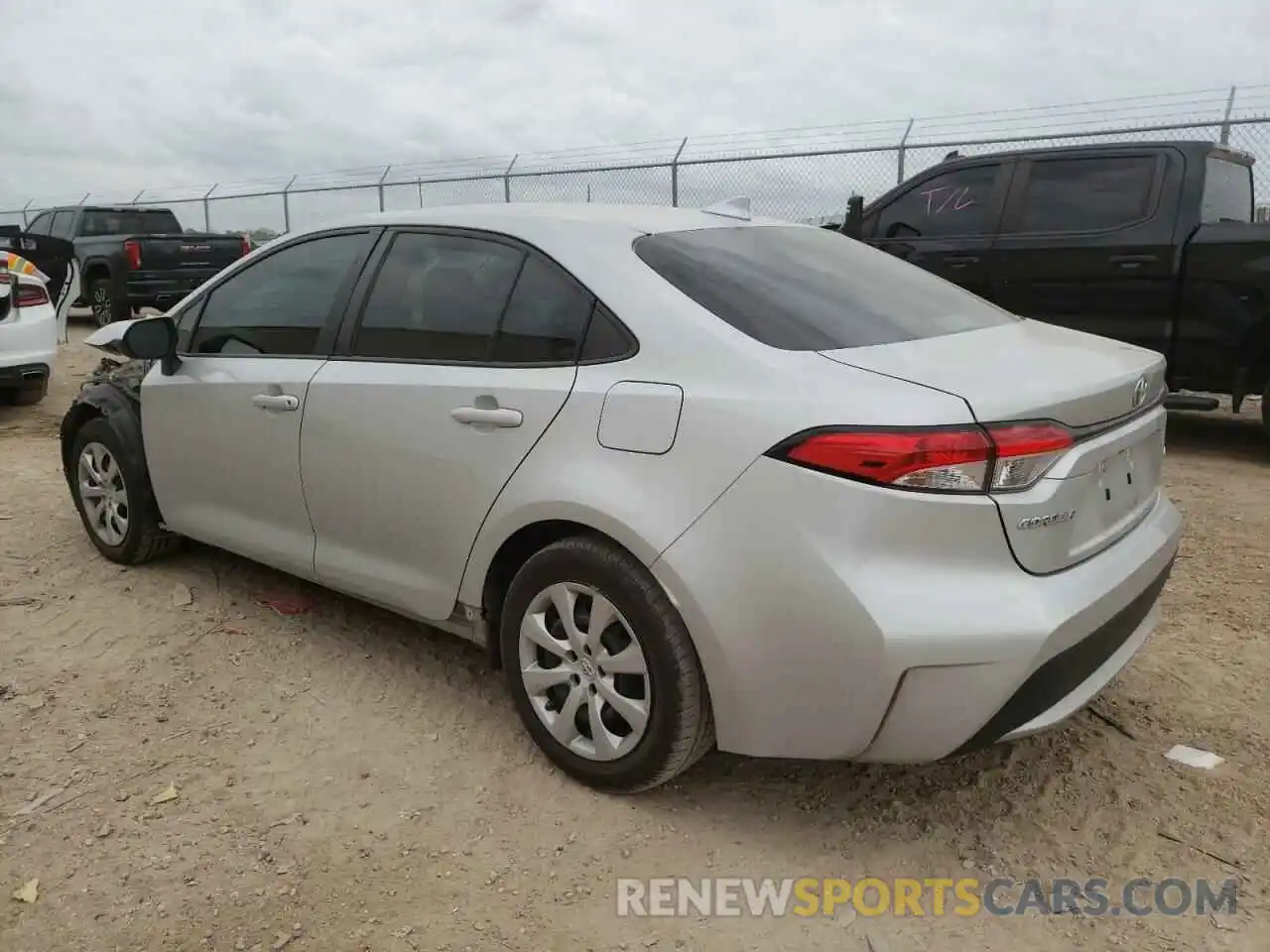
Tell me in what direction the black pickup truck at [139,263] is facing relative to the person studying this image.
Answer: facing away from the viewer and to the left of the viewer

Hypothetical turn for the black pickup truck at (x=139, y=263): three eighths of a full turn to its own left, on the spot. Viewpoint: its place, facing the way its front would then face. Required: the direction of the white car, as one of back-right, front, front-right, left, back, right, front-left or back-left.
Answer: front

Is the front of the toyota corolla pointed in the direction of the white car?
yes

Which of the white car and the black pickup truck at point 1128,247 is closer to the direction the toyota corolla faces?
the white car

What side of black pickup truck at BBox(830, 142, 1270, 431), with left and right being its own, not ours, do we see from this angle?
left

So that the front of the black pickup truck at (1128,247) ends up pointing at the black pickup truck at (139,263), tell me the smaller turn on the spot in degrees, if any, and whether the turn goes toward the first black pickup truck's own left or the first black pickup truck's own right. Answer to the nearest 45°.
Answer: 0° — it already faces it

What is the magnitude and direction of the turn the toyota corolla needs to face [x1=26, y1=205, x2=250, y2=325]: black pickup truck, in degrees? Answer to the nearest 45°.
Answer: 0° — it already faces it

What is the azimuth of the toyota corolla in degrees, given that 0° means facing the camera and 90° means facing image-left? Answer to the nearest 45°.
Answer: approximately 135°

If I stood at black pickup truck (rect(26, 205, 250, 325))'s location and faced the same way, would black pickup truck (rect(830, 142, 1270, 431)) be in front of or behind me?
behind

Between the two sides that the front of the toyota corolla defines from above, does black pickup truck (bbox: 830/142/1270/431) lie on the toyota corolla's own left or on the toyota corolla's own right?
on the toyota corolla's own right
